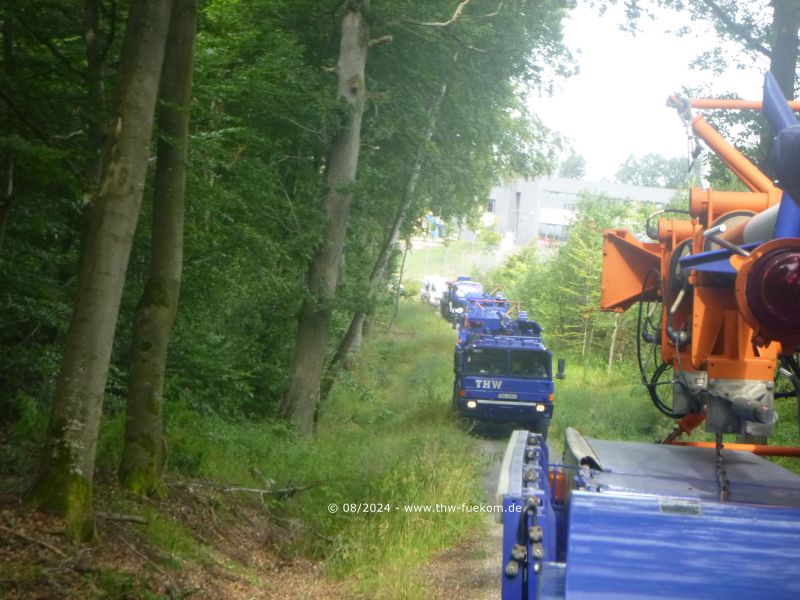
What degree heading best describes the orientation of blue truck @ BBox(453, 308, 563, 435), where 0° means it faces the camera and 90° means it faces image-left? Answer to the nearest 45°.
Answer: approximately 0°

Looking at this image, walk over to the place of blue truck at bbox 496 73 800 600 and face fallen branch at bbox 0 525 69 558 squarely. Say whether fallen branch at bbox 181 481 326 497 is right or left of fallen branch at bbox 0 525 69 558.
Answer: right

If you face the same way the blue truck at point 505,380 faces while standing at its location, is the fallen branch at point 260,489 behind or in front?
in front

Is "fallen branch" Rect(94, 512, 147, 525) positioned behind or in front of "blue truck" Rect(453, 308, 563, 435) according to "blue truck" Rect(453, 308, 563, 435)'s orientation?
in front

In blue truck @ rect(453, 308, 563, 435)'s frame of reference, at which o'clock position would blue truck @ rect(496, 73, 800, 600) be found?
blue truck @ rect(496, 73, 800, 600) is roughly at 12 o'clock from blue truck @ rect(453, 308, 563, 435).
